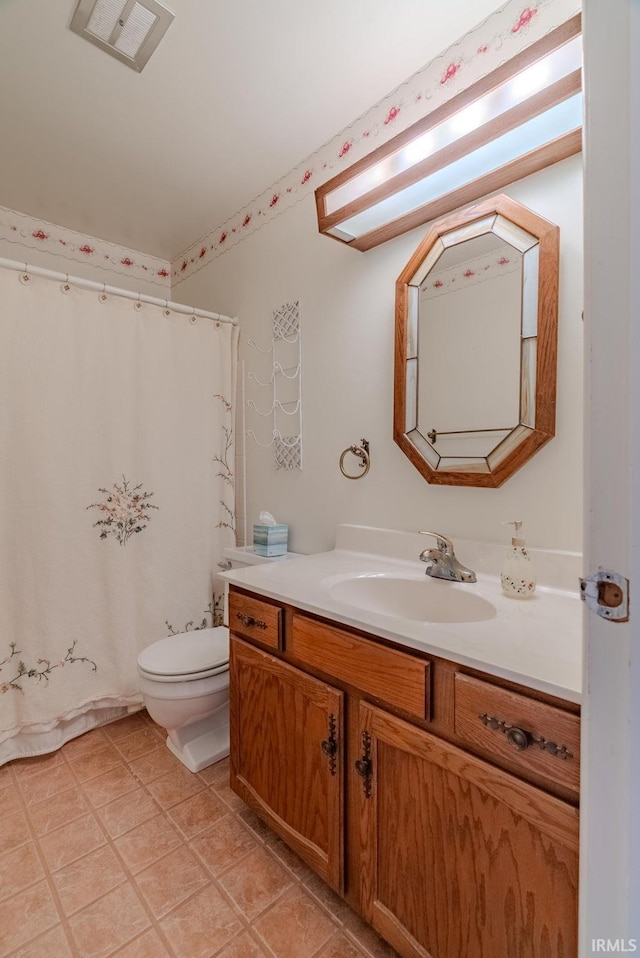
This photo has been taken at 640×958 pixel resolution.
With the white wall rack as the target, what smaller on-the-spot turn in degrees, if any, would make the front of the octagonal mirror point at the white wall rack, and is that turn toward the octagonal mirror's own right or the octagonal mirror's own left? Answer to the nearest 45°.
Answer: approximately 90° to the octagonal mirror's own right

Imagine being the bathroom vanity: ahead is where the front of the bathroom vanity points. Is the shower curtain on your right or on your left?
on your right

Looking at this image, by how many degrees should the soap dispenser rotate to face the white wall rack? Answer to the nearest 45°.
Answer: approximately 45° to its right

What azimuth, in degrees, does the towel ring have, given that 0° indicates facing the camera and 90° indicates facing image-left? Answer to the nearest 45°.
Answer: approximately 45°

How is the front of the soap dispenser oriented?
to the viewer's left
